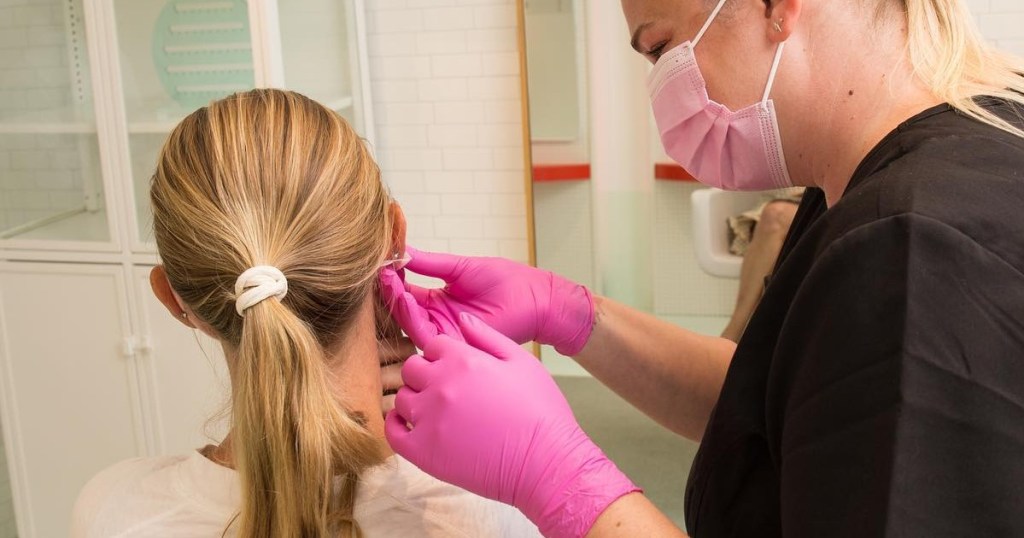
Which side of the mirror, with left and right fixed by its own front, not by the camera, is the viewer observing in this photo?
front

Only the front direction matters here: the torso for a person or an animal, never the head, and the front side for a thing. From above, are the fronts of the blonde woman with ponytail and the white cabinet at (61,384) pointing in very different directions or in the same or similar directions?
very different directions

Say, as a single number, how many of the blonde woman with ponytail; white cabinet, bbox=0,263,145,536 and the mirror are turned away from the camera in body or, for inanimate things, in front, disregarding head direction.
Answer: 1

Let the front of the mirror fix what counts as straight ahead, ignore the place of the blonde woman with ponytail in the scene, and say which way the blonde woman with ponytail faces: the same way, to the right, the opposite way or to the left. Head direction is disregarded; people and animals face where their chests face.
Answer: the opposite way

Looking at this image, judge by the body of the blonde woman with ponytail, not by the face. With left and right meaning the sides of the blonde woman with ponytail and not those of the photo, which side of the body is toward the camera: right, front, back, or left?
back

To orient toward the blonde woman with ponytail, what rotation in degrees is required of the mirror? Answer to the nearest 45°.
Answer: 0° — it already faces them

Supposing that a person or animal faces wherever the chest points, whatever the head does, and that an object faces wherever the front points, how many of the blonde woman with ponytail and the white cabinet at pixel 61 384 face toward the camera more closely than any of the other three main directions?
1

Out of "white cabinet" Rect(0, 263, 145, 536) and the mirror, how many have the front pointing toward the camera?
2

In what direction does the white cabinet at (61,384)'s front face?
toward the camera

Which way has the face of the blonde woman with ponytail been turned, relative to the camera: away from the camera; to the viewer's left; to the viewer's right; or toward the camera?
away from the camera

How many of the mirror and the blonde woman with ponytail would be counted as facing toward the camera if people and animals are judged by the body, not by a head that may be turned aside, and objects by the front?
1
